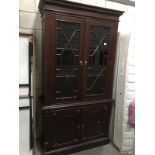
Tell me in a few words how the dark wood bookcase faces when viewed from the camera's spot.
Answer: facing the viewer and to the right of the viewer
